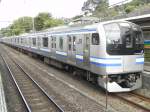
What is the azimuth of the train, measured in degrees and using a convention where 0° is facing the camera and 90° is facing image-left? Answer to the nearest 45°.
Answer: approximately 315°
